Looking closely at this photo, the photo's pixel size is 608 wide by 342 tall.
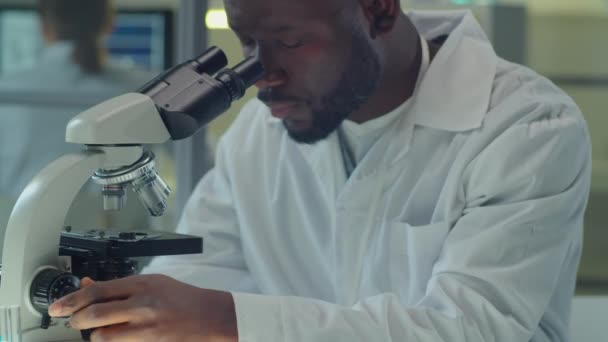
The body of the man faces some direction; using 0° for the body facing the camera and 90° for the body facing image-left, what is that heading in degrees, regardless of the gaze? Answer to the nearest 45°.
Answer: approximately 45°

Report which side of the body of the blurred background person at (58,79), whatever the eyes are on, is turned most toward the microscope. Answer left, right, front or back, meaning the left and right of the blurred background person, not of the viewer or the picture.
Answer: back

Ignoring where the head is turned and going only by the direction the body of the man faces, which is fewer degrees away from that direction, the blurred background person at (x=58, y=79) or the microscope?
the microscope

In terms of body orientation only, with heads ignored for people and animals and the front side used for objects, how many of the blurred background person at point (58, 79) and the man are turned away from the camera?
1

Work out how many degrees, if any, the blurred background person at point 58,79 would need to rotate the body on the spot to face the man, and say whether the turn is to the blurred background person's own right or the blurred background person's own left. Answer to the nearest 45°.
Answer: approximately 180°

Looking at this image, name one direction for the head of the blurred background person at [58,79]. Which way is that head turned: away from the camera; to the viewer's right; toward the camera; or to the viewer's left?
away from the camera

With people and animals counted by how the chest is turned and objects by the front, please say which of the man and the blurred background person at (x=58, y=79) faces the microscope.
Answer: the man

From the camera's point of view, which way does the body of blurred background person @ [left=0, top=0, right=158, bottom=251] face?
away from the camera

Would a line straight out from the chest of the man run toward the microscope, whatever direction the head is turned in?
yes

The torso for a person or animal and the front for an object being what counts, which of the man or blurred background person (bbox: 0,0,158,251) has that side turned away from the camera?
the blurred background person
